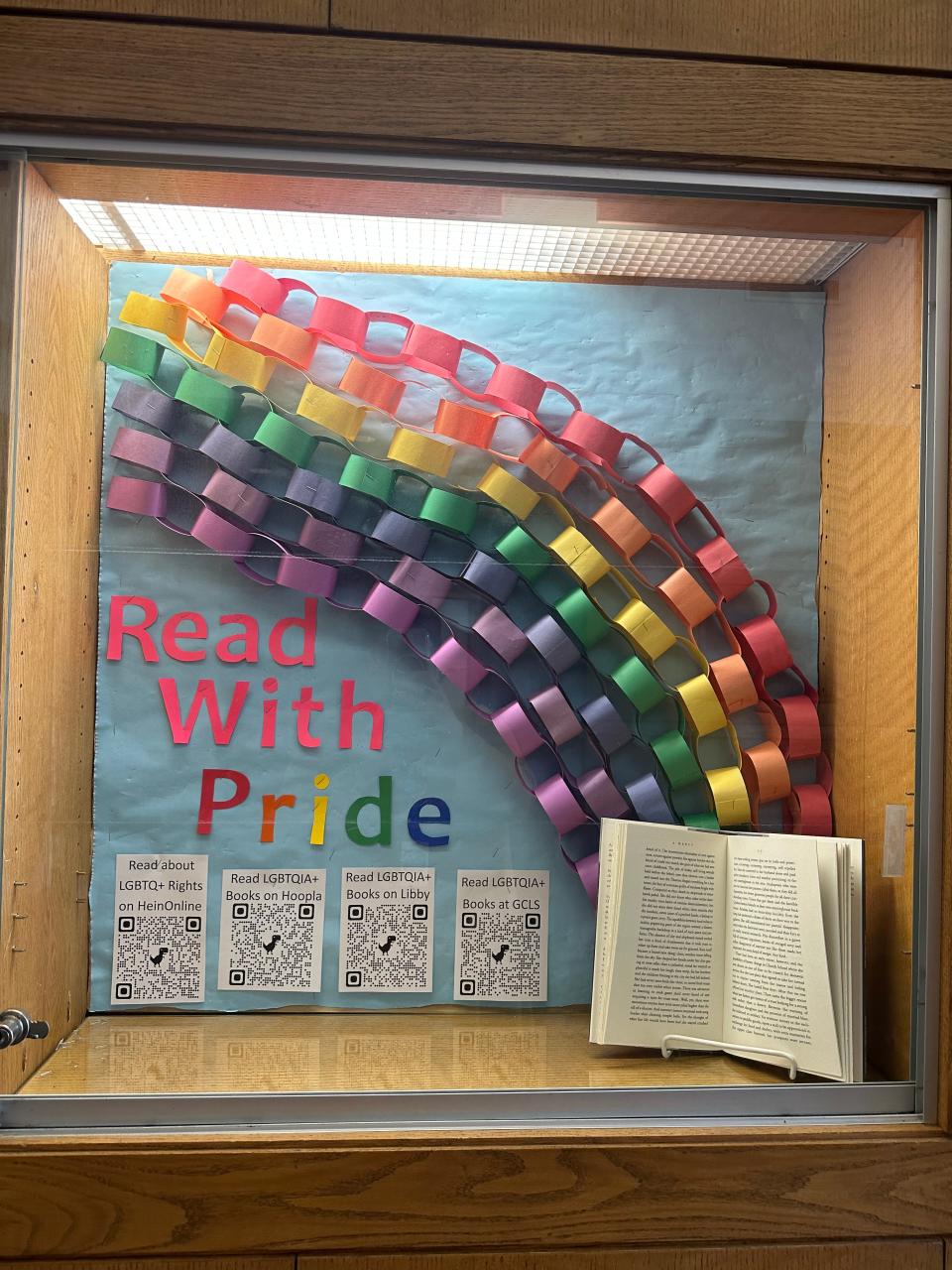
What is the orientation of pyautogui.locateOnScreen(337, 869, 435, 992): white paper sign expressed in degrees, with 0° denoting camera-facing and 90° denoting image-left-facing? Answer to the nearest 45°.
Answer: approximately 0°

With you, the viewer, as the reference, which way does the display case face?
facing the viewer

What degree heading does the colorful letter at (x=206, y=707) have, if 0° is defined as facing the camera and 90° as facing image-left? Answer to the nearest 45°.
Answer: approximately 0°

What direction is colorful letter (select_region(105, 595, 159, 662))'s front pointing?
toward the camera

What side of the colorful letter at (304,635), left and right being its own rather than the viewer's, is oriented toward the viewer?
front
